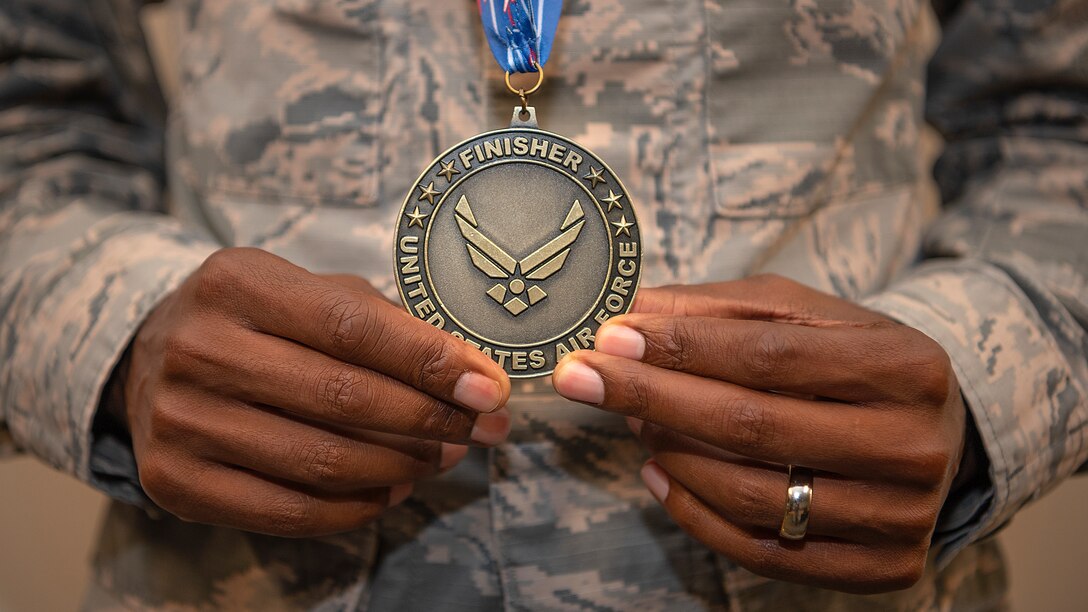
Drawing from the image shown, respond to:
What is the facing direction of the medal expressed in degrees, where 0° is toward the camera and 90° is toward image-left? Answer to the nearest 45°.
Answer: approximately 0°
